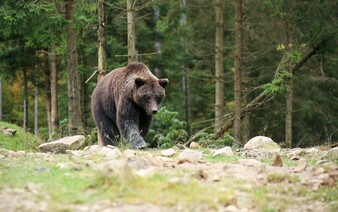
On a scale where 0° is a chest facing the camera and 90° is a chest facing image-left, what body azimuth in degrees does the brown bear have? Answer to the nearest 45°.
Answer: approximately 315°

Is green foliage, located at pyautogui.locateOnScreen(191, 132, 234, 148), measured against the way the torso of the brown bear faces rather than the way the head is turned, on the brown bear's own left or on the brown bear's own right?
on the brown bear's own left

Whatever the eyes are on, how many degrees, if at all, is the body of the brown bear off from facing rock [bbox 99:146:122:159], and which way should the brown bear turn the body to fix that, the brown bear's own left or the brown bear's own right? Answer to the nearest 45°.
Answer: approximately 45° to the brown bear's own right

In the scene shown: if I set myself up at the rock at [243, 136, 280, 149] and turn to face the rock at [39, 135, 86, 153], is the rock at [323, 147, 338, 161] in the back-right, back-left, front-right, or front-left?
back-left

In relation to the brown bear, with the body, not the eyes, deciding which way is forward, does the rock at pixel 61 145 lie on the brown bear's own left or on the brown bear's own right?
on the brown bear's own right

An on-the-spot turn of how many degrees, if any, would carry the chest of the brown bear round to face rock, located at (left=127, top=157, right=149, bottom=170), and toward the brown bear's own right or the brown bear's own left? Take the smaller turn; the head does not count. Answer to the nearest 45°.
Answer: approximately 45° to the brown bear's own right

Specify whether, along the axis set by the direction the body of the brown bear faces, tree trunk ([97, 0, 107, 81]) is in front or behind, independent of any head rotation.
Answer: behind

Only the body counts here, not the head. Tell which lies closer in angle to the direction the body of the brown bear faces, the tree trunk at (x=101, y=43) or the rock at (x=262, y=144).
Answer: the rock

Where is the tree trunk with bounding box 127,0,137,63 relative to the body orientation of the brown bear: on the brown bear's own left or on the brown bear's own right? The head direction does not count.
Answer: on the brown bear's own left
